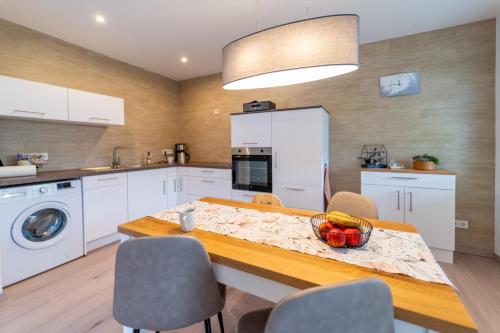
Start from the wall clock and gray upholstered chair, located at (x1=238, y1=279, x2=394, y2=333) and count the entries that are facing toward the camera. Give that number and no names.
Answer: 1

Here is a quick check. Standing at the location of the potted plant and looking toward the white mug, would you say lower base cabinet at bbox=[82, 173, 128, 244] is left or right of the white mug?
right

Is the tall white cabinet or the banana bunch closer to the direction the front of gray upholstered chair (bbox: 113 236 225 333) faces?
the tall white cabinet

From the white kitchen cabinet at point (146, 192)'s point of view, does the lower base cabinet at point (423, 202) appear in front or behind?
in front

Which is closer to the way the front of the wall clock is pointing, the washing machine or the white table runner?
the white table runner

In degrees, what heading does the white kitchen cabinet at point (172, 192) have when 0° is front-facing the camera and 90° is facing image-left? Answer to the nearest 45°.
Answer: approximately 315°

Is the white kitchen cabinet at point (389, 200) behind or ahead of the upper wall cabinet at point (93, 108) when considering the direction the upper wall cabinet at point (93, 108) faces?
ahead

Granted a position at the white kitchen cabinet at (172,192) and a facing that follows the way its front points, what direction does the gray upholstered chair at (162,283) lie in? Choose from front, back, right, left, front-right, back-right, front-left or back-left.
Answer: front-right

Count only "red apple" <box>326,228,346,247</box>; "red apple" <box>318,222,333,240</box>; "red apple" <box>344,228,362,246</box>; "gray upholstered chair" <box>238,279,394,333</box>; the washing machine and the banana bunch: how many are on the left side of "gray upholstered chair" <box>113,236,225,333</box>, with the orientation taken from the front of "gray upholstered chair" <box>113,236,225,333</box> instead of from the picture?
1

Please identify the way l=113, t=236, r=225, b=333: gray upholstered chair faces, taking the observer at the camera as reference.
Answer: facing away from the viewer and to the right of the viewer

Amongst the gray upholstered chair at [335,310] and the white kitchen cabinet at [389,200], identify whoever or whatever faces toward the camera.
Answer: the white kitchen cabinet
